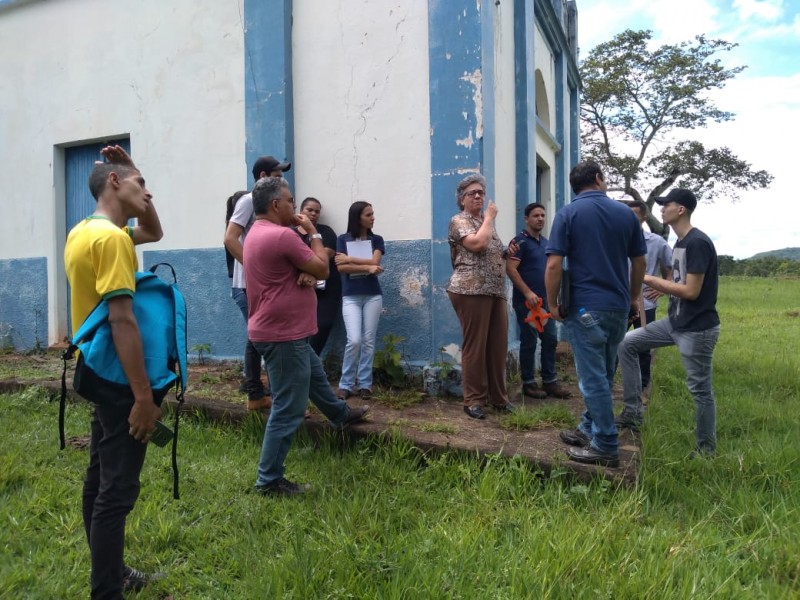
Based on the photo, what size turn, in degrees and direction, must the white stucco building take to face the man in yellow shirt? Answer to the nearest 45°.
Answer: approximately 45° to its right

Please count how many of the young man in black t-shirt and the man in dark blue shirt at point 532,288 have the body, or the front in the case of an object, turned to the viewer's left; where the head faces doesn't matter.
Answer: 1

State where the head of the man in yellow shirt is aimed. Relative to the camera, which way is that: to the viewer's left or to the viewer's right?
to the viewer's right

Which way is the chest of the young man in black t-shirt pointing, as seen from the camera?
to the viewer's left

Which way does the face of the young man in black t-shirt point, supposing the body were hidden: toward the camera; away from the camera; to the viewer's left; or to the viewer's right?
to the viewer's left

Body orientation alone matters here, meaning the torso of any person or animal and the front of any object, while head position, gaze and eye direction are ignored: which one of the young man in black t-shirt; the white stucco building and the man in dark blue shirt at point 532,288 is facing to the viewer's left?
the young man in black t-shirt

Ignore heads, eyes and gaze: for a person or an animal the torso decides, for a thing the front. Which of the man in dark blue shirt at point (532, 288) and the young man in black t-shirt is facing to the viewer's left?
the young man in black t-shirt

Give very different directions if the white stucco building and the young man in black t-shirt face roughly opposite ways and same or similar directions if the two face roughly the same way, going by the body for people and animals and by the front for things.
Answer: very different directions
